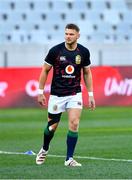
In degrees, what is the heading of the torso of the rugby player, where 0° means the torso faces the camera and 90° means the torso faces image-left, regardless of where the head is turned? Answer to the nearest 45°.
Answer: approximately 0°
